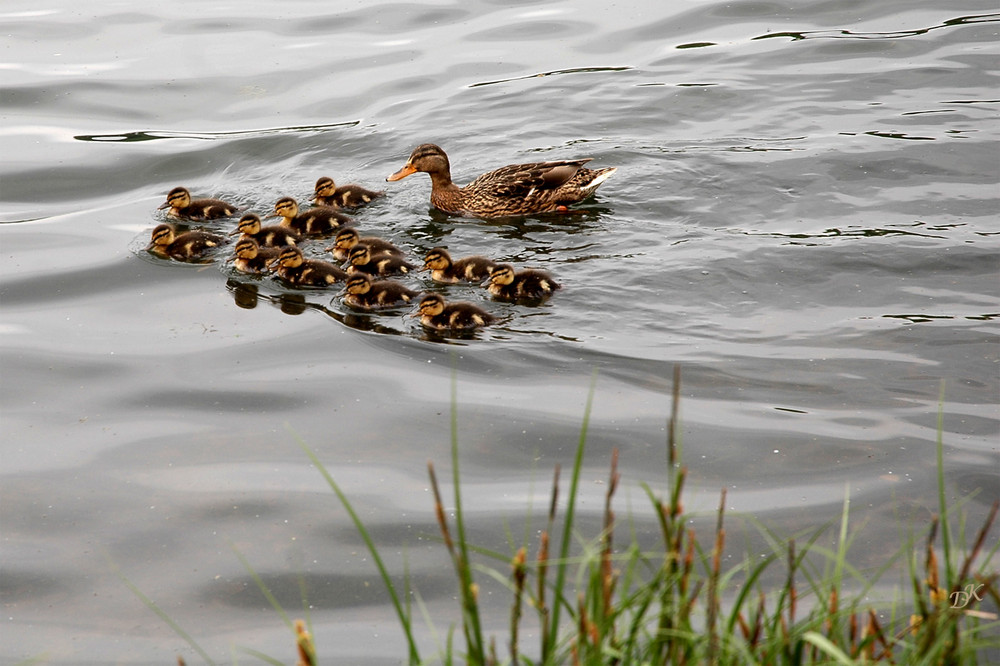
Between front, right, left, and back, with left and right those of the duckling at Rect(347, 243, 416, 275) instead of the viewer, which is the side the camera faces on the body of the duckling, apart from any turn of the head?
left

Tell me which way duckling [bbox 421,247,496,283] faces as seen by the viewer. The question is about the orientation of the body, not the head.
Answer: to the viewer's left

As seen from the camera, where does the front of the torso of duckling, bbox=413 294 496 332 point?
to the viewer's left

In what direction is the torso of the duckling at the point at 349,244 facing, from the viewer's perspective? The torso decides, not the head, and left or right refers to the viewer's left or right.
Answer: facing to the left of the viewer

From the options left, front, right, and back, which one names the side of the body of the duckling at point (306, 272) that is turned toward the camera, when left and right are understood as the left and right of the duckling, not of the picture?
left

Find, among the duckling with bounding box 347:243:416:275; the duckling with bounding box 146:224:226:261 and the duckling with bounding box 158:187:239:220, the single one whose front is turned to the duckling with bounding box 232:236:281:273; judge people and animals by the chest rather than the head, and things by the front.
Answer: the duckling with bounding box 347:243:416:275

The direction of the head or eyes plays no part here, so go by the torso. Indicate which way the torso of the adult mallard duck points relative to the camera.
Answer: to the viewer's left

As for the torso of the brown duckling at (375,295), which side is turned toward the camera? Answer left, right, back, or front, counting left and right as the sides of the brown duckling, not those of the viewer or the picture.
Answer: left

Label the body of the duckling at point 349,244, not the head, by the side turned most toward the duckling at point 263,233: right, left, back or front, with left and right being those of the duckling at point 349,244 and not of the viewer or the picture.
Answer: front

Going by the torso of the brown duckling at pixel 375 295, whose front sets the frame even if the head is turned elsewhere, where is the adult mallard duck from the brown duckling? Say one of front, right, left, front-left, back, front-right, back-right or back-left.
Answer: back-right

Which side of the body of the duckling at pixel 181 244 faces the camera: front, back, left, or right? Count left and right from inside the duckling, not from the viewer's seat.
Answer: left

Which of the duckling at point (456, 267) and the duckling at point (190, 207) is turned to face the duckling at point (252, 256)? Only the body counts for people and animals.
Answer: the duckling at point (456, 267)

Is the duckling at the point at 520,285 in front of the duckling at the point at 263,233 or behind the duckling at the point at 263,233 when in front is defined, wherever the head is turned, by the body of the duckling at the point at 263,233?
behind

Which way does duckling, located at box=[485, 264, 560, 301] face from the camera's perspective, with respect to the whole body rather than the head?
to the viewer's left

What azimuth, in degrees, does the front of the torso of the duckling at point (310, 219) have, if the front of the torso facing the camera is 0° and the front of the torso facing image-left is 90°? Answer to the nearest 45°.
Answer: approximately 90°

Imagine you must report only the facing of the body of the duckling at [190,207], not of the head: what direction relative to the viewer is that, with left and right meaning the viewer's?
facing to the left of the viewer

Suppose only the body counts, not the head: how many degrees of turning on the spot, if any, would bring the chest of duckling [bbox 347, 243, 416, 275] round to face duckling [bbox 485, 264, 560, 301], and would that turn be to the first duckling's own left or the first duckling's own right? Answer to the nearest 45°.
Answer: approximately 135° to the first duckling's own left
